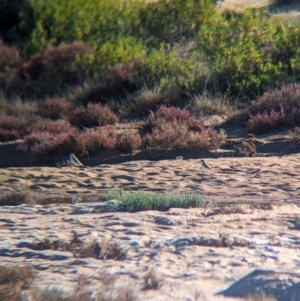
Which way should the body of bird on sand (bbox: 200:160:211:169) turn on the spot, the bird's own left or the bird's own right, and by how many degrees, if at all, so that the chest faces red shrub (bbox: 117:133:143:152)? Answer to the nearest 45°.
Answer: approximately 45° to the bird's own right

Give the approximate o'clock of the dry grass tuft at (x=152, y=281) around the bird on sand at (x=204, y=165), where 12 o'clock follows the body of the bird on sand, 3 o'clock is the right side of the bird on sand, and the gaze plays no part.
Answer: The dry grass tuft is roughly at 9 o'clock from the bird on sand.

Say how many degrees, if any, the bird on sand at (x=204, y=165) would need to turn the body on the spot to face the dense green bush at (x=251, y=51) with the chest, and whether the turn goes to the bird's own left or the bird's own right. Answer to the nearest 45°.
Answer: approximately 90° to the bird's own right

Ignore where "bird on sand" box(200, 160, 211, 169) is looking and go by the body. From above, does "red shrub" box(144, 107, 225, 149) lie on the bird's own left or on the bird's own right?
on the bird's own right

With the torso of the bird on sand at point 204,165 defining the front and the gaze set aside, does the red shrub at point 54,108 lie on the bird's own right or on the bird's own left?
on the bird's own right

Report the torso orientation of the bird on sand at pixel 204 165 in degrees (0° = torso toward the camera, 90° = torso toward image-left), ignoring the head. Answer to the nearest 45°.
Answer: approximately 90°

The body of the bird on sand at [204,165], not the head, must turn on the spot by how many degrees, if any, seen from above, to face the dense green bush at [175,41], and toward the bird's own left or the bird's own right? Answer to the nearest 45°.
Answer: approximately 90° to the bird's own right

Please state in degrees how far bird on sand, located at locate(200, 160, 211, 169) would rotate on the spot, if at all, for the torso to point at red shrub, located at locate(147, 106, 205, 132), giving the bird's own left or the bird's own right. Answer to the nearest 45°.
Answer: approximately 90° to the bird's own right

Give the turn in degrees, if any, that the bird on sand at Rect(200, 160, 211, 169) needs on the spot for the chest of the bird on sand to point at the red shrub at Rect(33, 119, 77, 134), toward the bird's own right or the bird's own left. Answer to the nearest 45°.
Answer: approximately 45° to the bird's own right

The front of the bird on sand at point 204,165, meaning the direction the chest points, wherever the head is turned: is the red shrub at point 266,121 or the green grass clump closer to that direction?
the green grass clump

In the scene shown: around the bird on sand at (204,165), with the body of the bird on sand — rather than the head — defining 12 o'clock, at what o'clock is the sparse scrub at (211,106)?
The sparse scrub is roughly at 3 o'clock from the bird on sand.

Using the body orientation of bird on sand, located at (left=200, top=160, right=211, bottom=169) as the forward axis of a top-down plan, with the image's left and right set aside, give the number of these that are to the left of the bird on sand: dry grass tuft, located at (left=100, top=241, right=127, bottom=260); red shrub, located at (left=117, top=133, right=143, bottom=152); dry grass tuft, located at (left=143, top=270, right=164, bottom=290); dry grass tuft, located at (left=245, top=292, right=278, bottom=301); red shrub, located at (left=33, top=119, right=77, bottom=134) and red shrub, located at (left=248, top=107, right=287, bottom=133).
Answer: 3
